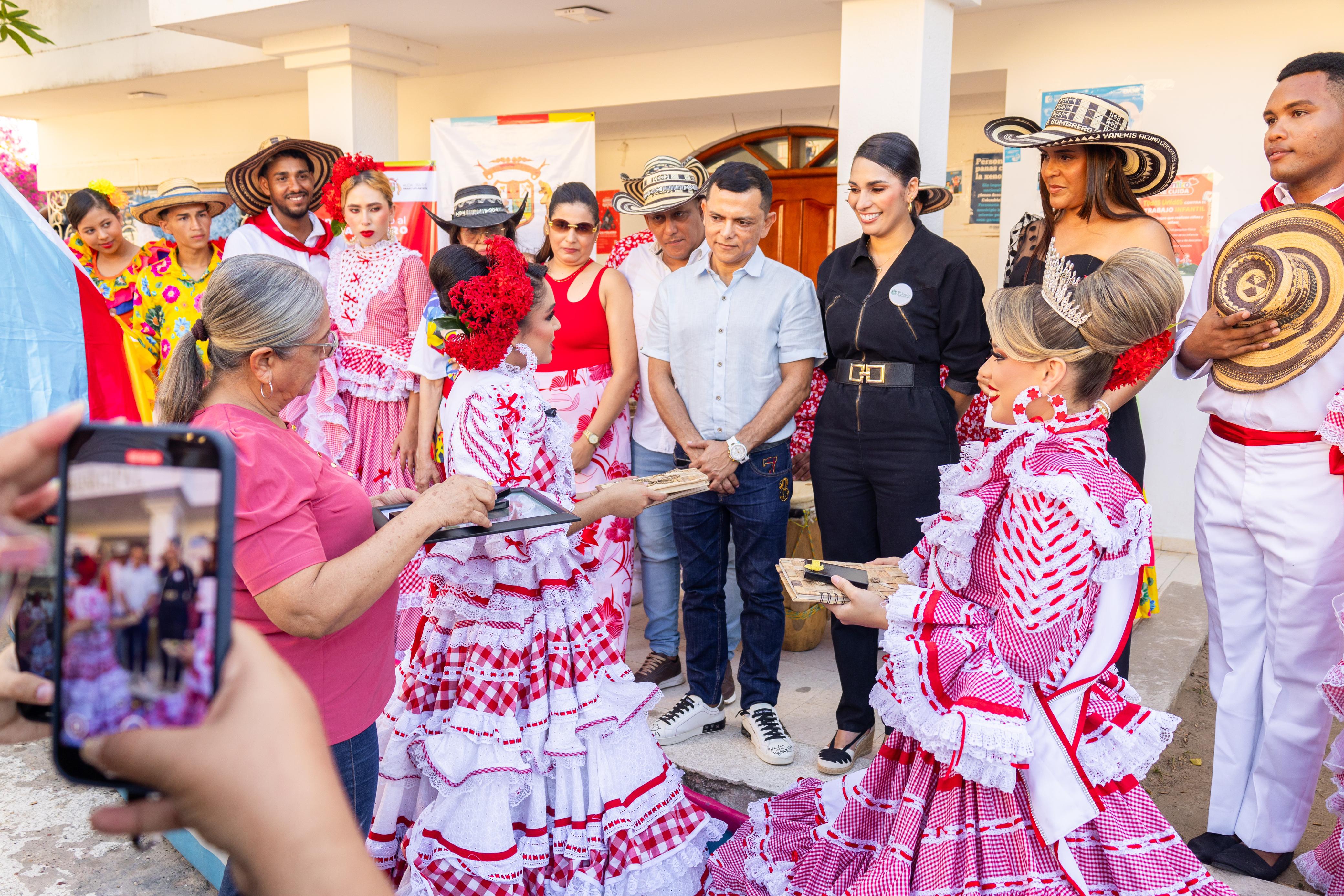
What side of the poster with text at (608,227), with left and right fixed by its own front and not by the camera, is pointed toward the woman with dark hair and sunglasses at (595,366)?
front

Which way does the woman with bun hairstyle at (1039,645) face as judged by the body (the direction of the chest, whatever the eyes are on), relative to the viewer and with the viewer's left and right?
facing to the left of the viewer

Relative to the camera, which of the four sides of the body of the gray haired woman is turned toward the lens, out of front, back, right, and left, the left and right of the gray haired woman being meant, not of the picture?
right

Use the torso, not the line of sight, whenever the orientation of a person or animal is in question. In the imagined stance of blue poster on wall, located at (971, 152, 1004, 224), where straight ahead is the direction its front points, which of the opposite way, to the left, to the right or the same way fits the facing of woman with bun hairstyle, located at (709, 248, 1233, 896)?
to the right

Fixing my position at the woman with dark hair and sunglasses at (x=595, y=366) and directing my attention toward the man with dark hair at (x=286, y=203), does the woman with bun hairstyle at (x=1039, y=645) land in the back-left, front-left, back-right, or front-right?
back-left

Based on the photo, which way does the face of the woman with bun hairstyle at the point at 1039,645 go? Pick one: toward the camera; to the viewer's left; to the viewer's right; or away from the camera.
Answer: to the viewer's left

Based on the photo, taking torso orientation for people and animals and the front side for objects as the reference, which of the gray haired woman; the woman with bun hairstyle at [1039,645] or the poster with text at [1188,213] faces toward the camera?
the poster with text

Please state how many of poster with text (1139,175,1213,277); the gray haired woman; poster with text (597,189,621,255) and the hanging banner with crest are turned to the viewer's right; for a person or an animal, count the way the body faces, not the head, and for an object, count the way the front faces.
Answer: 1

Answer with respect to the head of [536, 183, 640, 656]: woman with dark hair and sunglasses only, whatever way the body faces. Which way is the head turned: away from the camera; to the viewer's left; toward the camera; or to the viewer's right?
toward the camera

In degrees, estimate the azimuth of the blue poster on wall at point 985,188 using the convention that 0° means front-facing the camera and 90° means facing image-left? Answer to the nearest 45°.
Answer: approximately 0°

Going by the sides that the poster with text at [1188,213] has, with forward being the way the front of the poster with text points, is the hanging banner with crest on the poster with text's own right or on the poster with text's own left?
on the poster with text's own right

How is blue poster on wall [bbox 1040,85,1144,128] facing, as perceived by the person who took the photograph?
facing the viewer

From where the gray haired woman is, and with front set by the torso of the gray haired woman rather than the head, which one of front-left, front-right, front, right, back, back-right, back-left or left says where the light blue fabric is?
back-left

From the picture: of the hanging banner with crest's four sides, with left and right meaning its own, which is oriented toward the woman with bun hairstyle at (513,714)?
front

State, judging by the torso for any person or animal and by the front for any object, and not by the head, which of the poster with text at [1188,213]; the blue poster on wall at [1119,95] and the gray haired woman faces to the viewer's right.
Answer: the gray haired woman

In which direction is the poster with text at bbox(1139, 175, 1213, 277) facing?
toward the camera

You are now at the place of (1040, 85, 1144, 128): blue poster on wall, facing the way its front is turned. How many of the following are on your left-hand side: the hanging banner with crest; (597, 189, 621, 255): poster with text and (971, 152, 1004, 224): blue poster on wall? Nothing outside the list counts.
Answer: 0

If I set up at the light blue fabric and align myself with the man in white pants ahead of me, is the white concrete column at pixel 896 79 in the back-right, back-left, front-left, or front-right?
front-left

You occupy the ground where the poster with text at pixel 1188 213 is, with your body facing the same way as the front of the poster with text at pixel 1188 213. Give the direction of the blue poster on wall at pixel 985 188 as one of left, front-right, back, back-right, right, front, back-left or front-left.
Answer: back-right

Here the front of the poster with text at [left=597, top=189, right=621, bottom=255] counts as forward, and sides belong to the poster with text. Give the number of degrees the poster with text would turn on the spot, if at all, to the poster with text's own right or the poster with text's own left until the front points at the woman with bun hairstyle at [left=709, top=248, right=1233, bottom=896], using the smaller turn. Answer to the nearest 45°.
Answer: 0° — it already faces them
